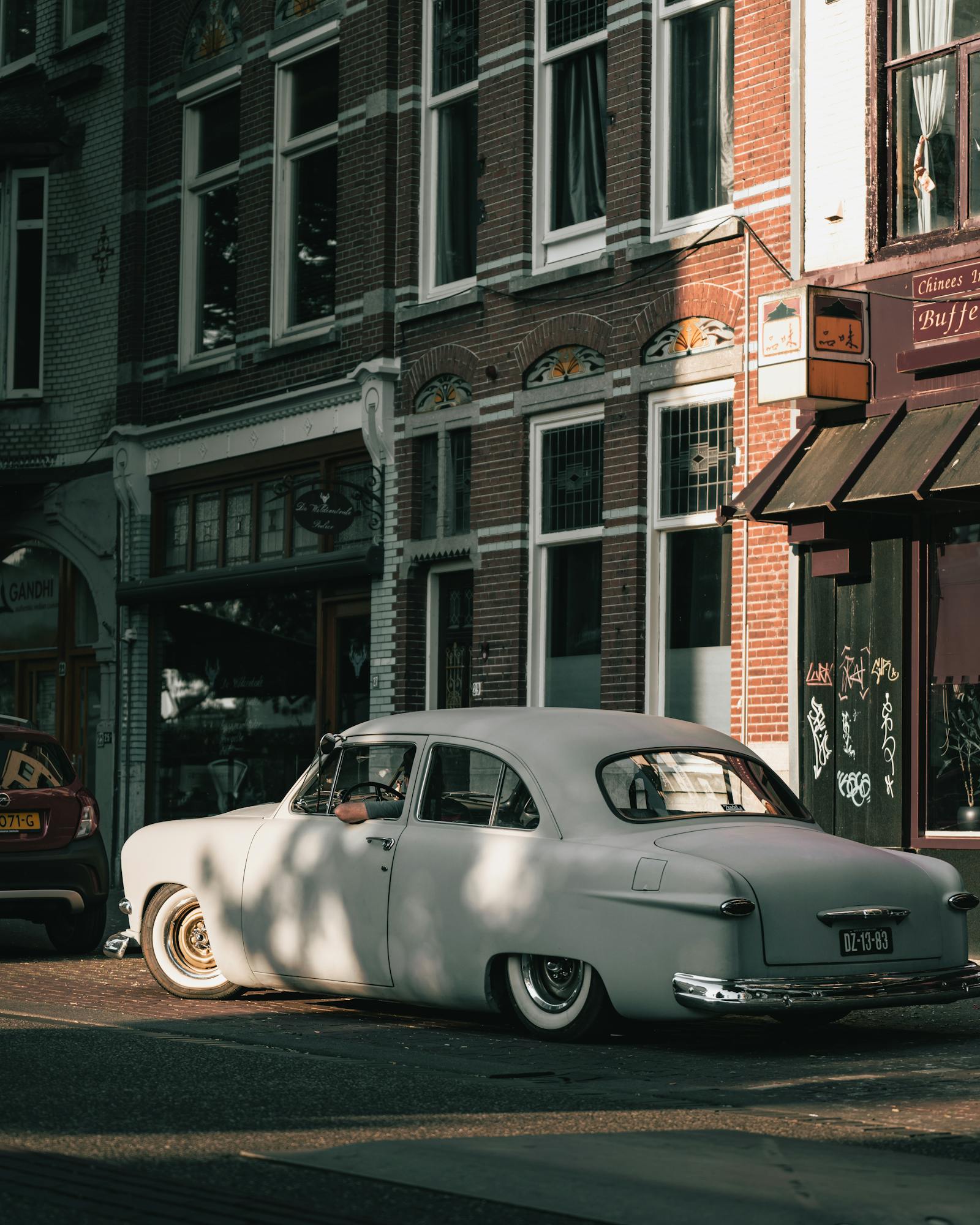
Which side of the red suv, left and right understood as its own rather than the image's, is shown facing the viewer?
back

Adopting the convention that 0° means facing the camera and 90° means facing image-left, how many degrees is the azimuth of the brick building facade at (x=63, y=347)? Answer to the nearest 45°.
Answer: approximately 45°

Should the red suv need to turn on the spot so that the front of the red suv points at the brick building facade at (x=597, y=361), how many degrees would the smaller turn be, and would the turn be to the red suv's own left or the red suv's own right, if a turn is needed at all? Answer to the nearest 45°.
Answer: approximately 45° to the red suv's own right

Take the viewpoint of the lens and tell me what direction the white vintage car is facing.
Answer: facing away from the viewer and to the left of the viewer

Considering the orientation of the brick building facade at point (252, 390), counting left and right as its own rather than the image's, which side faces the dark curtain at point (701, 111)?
left

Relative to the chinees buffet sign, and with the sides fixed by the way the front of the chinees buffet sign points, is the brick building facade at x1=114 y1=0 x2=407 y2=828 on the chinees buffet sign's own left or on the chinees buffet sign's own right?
on the chinees buffet sign's own right

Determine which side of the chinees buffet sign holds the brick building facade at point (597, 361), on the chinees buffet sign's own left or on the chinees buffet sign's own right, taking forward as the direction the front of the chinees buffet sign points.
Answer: on the chinees buffet sign's own right

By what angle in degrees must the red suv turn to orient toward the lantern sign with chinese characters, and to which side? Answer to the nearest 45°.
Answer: approximately 90° to its right

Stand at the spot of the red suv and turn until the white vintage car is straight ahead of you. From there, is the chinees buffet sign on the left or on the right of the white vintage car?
left

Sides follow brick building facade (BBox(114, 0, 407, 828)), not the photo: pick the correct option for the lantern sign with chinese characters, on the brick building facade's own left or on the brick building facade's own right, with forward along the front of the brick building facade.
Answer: on the brick building facade's own left
